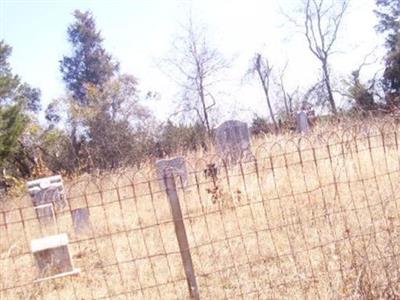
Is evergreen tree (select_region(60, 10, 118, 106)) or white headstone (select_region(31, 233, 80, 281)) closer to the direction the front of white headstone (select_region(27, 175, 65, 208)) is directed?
the white headstone

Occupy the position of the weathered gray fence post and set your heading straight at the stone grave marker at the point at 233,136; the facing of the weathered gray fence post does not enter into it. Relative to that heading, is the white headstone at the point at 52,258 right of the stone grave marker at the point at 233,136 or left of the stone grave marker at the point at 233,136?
left

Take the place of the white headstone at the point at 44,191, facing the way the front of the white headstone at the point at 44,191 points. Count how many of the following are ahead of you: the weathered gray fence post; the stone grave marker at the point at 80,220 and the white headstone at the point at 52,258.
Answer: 3

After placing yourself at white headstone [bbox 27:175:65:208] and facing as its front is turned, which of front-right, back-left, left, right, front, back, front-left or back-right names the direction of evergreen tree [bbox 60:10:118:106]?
back

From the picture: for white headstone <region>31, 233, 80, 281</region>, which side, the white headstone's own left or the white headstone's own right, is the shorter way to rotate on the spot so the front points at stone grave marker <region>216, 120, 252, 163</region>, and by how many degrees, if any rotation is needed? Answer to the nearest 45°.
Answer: approximately 135° to the white headstone's own left

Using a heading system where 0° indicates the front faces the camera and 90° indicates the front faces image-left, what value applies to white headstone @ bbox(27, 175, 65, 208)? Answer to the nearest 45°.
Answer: approximately 0°

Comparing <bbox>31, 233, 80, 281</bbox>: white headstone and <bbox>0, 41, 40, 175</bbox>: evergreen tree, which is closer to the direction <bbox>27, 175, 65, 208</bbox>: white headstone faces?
the white headstone

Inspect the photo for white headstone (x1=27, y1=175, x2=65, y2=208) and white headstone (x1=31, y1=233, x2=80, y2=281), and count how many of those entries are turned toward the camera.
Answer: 2

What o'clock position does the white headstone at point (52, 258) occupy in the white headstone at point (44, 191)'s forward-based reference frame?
the white headstone at point (52, 258) is roughly at 12 o'clock from the white headstone at point (44, 191).

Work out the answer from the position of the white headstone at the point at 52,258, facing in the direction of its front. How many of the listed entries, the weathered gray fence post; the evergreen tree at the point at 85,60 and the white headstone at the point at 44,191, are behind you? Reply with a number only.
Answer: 2

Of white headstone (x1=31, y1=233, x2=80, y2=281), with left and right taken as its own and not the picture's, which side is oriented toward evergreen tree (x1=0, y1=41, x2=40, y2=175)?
back

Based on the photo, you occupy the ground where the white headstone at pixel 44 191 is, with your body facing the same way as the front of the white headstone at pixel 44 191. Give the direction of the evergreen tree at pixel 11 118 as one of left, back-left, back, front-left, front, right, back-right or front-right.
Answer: back

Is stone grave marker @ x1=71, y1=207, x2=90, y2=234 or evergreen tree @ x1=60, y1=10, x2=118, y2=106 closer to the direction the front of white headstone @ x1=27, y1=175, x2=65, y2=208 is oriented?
the stone grave marker
